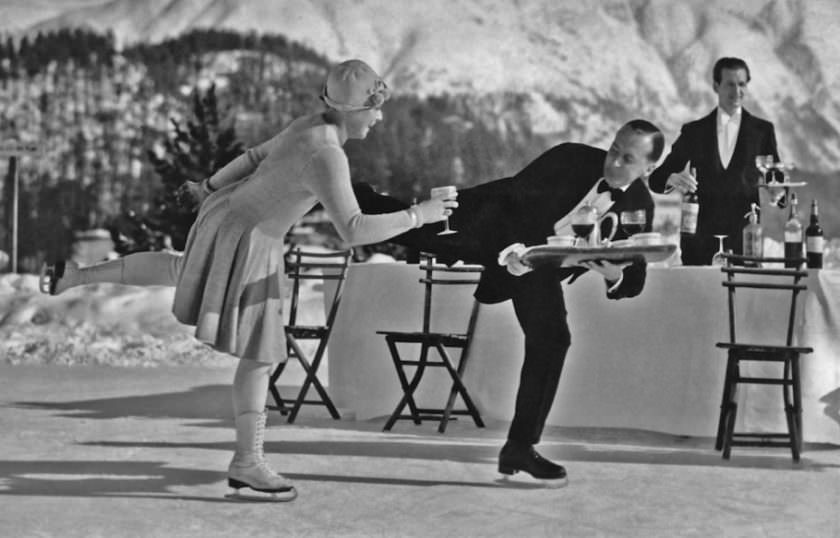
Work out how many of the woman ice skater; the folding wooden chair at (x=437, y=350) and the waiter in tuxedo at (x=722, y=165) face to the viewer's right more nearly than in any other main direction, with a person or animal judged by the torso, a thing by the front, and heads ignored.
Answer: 1

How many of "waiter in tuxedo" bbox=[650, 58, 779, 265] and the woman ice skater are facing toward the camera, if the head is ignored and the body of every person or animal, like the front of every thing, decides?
1

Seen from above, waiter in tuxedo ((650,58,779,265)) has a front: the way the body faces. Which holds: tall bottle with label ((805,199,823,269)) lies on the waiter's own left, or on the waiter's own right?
on the waiter's own left

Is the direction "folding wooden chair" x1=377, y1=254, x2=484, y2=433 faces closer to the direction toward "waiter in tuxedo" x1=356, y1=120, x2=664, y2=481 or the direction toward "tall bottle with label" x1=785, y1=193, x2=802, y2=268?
the waiter in tuxedo

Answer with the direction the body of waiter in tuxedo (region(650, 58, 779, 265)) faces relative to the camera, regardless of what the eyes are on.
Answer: toward the camera

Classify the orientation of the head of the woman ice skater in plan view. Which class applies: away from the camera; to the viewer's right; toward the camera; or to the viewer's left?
to the viewer's right

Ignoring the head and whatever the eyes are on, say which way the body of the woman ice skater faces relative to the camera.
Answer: to the viewer's right

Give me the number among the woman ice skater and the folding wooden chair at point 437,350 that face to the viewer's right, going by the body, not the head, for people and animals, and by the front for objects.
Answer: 1

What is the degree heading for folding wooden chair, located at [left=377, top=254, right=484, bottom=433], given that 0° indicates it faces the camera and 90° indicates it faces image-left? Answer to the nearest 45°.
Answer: approximately 45°

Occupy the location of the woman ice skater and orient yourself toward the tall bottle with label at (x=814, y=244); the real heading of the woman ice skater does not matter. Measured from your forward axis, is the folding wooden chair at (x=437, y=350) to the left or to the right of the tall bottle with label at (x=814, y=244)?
left
